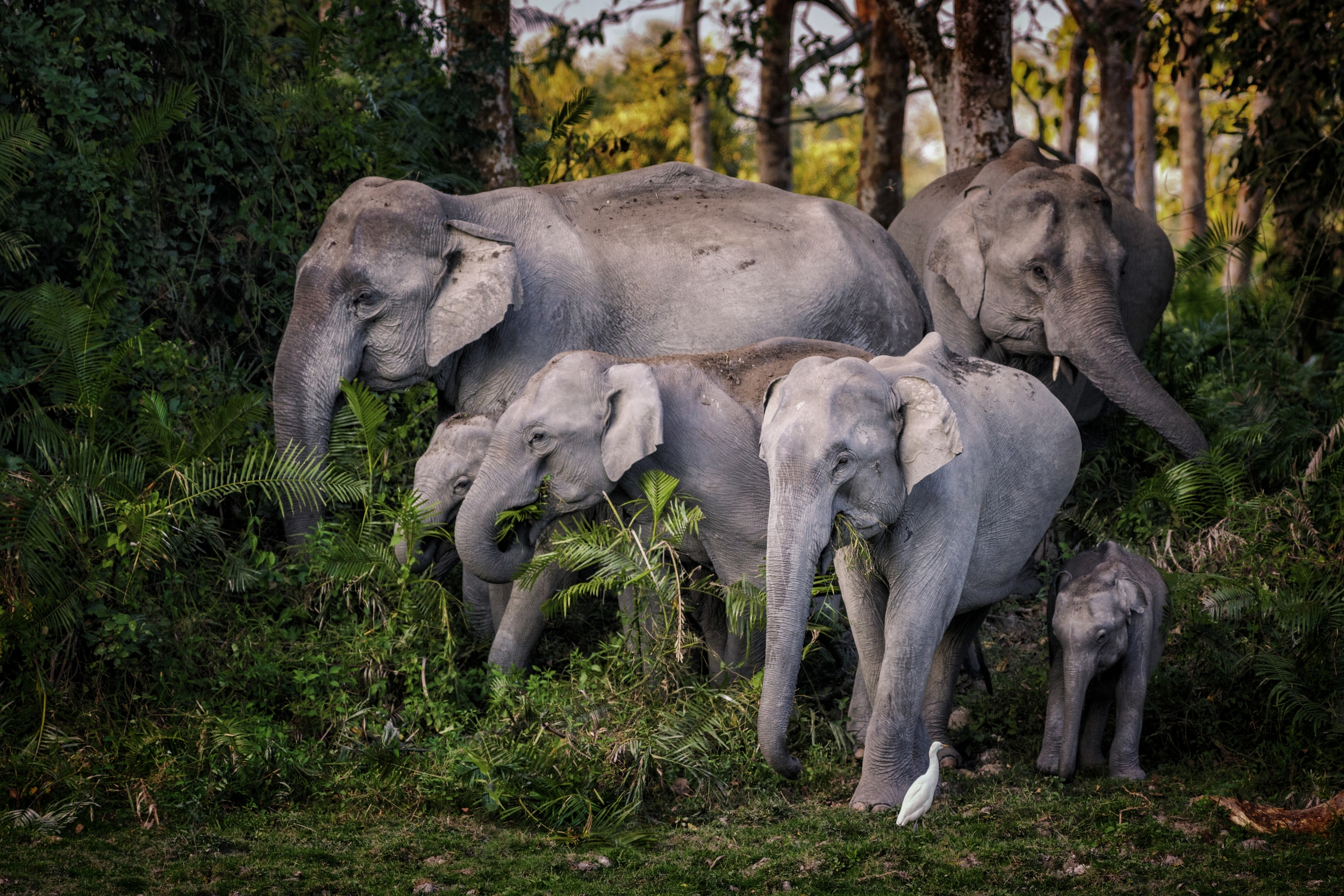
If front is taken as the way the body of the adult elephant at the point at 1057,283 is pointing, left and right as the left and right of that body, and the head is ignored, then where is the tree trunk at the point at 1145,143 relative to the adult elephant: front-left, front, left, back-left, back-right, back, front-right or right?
back-left

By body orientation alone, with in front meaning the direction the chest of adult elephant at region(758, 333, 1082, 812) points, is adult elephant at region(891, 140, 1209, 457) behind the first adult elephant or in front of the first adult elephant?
behind

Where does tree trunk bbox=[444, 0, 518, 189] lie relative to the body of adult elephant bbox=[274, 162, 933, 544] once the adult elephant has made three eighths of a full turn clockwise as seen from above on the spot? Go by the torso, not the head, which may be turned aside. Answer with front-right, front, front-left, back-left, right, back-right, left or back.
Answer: front-left

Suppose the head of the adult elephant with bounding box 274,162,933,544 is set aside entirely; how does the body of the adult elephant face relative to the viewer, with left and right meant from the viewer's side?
facing to the left of the viewer

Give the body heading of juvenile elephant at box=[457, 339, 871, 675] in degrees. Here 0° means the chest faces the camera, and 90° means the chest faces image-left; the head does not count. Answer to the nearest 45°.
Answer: approximately 90°

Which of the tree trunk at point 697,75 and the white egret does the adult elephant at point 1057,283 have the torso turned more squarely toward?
the white egret

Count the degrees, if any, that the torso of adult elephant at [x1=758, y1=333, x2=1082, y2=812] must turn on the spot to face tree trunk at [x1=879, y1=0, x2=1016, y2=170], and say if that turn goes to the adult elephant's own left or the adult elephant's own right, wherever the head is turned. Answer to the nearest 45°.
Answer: approximately 135° to the adult elephant's own right

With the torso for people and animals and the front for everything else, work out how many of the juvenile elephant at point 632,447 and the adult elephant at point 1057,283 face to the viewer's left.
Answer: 1

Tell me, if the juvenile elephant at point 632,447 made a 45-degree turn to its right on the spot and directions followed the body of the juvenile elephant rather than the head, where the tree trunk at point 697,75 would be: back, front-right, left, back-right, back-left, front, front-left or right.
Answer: front-right

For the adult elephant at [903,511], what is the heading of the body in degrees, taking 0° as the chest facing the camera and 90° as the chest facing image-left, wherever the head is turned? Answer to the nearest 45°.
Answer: approximately 45°

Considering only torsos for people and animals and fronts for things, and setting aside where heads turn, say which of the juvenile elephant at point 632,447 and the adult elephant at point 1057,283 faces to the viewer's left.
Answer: the juvenile elephant

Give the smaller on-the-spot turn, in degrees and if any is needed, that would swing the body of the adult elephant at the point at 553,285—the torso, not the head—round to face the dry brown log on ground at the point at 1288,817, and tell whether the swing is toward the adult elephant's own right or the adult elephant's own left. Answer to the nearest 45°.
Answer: approximately 135° to the adult elephant's own left

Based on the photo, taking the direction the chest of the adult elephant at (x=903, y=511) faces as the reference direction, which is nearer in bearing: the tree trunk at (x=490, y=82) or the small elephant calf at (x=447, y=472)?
the small elephant calf

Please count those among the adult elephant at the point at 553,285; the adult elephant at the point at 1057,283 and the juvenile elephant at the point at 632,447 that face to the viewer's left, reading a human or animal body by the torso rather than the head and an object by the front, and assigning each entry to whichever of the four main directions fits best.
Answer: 2

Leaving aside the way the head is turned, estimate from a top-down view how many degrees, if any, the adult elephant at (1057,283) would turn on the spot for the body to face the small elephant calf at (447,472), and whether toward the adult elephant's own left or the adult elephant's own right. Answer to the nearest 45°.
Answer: approximately 90° to the adult elephant's own right

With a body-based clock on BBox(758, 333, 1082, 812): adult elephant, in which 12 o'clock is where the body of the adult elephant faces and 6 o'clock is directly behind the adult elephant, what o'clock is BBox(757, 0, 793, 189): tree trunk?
The tree trunk is roughly at 4 o'clock from the adult elephant.

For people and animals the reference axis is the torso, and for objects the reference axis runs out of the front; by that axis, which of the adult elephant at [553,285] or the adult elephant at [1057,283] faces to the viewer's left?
the adult elephant at [553,285]
